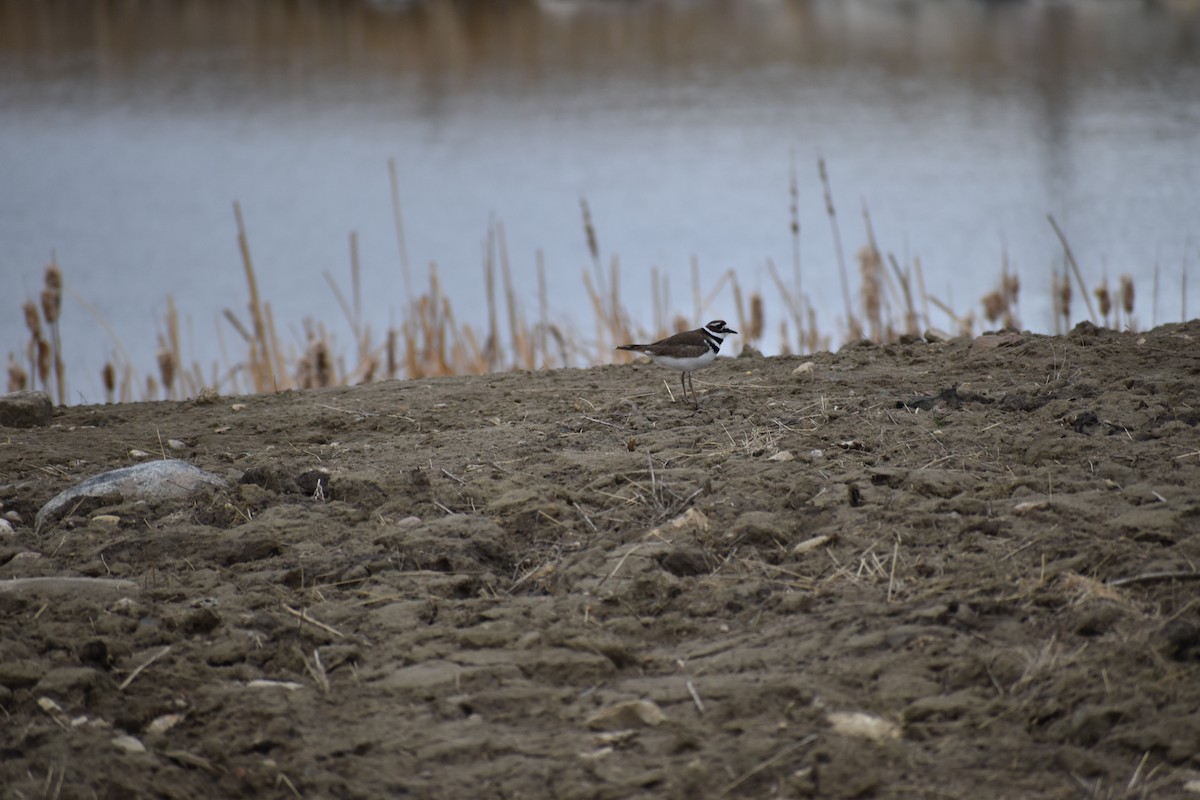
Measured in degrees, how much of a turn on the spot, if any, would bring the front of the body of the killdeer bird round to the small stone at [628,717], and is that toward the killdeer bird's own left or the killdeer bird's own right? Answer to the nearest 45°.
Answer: approximately 90° to the killdeer bird's own right

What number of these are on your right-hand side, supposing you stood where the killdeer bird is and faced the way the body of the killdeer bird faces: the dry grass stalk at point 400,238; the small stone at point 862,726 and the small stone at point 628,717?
2

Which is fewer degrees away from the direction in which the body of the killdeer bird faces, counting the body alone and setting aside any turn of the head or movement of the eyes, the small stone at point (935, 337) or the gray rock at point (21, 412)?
the small stone

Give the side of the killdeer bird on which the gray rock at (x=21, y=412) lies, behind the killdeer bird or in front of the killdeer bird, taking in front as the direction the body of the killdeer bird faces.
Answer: behind

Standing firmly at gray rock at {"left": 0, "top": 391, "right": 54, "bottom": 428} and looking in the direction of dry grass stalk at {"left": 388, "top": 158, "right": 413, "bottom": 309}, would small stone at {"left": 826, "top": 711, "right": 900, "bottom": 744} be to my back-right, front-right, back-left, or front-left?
back-right

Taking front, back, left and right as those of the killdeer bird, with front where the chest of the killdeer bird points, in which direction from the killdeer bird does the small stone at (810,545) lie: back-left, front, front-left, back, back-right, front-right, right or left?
right

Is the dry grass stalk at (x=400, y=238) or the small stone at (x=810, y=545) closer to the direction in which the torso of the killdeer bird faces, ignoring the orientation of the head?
the small stone

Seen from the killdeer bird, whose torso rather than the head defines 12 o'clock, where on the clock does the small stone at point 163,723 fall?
The small stone is roughly at 4 o'clock from the killdeer bird.

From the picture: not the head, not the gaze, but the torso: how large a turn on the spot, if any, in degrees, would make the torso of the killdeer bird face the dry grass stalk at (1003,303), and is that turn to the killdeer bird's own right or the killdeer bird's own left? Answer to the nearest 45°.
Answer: approximately 45° to the killdeer bird's own left

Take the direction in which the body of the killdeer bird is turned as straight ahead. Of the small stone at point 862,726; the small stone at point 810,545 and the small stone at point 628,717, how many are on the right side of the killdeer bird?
3

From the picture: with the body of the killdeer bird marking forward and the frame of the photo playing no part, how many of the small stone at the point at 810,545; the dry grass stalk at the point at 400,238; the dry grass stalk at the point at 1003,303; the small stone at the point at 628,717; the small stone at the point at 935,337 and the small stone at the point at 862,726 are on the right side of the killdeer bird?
3

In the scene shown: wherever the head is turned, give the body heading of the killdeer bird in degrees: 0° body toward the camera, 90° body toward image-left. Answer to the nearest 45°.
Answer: approximately 270°

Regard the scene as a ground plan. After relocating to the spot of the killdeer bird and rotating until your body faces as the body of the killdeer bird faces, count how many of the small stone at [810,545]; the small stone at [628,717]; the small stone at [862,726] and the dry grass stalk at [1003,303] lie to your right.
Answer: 3

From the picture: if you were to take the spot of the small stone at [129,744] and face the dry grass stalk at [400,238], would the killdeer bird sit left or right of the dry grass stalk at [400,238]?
right

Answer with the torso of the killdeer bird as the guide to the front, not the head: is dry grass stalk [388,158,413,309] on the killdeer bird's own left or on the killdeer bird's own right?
on the killdeer bird's own left

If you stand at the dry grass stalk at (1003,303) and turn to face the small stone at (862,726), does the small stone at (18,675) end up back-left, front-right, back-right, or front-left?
front-right

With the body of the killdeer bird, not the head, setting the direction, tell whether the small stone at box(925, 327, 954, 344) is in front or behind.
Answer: in front

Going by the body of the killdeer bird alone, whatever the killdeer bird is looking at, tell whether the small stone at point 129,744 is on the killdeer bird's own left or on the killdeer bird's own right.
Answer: on the killdeer bird's own right
